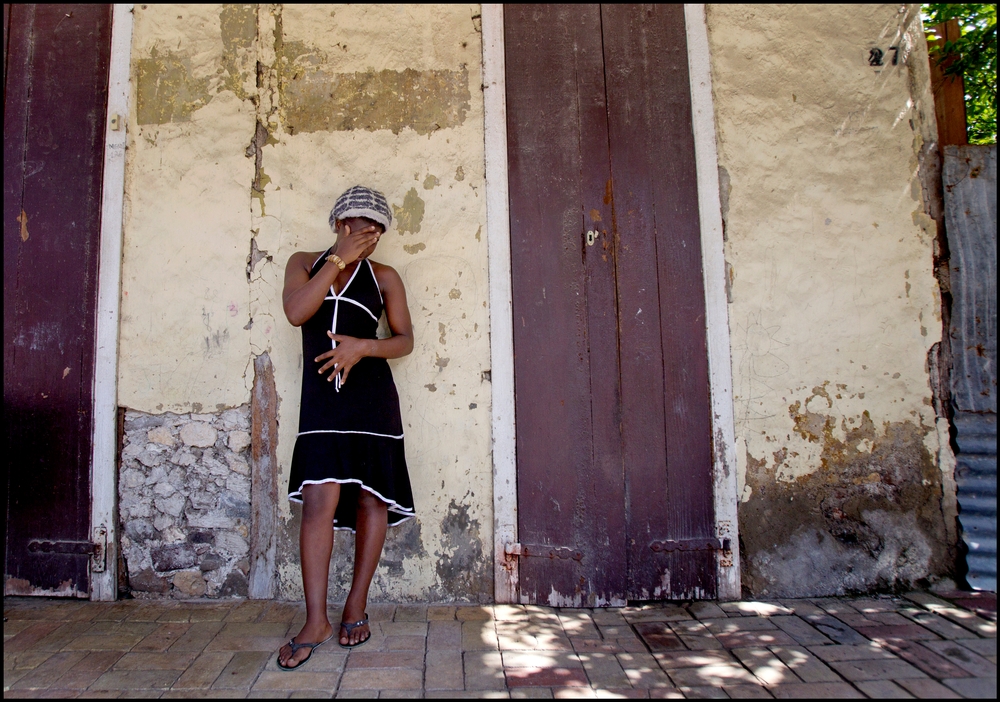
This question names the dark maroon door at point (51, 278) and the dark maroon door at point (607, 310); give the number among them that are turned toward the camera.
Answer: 2

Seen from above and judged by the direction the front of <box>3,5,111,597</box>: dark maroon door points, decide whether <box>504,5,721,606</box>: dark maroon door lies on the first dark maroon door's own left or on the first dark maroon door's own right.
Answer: on the first dark maroon door's own left

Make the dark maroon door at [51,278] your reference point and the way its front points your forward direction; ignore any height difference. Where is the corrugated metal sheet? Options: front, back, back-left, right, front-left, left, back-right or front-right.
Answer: front-left

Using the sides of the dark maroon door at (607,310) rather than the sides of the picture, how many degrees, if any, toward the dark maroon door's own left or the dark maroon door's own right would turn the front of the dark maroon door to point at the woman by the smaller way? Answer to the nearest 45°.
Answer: approximately 45° to the dark maroon door's own right

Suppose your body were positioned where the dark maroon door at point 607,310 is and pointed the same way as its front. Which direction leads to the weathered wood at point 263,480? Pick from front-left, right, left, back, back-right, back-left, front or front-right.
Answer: right

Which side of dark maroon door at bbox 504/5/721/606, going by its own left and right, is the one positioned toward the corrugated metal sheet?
left

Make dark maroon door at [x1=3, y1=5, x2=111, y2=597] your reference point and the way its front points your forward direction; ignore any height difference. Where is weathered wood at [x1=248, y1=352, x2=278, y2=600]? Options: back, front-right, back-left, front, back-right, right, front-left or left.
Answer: front-left

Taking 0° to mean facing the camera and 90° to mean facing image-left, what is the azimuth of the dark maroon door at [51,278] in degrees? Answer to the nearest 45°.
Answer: approximately 0°

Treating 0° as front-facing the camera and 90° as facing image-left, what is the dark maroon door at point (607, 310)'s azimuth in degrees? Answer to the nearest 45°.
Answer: approximately 0°

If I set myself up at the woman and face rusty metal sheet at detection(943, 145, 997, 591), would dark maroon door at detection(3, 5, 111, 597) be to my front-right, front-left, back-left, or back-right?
back-left

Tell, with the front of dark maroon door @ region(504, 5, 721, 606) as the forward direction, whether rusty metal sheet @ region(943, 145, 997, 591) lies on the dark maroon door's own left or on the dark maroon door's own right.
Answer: on the dark maroon door's own left

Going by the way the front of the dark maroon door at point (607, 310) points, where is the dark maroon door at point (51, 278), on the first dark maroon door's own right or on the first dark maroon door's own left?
on the first dark maroon door's own right
